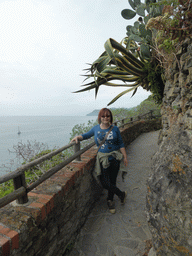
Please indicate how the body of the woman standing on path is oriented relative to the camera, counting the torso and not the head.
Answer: toward the camera

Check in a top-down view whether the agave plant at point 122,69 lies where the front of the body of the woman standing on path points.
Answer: no

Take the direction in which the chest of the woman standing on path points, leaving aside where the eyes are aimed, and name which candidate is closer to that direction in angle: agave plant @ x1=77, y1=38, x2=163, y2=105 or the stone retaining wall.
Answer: the stone retaining wall
